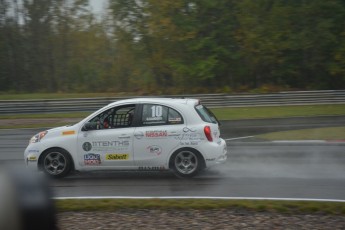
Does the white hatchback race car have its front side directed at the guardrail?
no

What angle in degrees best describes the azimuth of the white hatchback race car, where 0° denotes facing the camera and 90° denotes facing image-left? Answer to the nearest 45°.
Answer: approximately 90°
